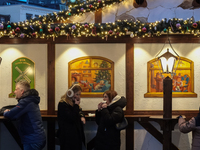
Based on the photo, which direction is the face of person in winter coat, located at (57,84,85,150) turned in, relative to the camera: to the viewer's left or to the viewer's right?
to the viewer's right

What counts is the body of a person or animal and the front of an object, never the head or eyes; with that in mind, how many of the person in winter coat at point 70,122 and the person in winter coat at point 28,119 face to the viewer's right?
1

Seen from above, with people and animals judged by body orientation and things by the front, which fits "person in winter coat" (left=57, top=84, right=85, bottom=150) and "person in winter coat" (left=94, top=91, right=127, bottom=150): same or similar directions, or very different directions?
very different directions

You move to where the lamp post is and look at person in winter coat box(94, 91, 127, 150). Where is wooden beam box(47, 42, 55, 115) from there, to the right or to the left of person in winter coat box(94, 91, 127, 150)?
right

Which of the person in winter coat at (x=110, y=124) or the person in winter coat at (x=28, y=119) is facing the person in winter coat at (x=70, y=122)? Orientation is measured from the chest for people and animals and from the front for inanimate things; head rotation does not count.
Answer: the person in winter coat at (x=110, y=124)

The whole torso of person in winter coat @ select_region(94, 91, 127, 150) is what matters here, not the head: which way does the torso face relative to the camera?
to the viewer's left
